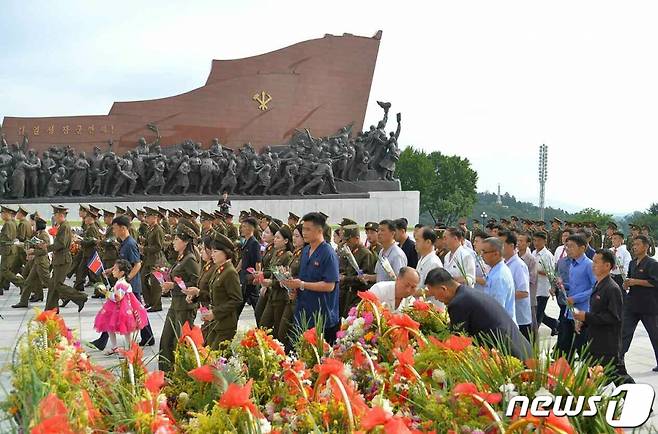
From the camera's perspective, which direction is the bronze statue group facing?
to the viewer's right

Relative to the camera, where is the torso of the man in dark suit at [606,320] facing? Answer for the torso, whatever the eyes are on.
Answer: to the viewer's left

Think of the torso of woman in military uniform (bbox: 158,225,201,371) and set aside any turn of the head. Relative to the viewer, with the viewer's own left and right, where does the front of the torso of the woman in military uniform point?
facing to the left of the viewer

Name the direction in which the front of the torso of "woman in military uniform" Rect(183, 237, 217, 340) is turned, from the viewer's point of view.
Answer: to the viewer's left

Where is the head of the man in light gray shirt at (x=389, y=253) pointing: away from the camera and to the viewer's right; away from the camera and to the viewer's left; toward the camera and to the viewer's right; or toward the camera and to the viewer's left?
toward the camera and to the viewer's left

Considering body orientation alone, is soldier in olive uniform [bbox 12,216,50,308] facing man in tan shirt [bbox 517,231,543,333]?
no

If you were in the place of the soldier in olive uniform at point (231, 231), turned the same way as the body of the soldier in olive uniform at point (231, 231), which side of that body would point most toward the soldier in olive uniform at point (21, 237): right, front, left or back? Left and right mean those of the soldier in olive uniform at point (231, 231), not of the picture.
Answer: front

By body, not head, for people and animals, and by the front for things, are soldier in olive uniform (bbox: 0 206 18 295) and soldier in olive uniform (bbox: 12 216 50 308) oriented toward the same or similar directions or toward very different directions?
same or similar directions

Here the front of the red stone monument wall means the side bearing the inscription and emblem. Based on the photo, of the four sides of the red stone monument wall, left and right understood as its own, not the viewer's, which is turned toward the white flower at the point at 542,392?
front

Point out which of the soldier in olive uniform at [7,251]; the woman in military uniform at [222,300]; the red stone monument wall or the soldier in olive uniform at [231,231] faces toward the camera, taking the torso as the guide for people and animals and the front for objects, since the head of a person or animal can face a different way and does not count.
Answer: the red stone monument wall

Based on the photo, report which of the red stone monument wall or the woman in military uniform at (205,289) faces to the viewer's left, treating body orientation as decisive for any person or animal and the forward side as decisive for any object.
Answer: the woman in military uniform

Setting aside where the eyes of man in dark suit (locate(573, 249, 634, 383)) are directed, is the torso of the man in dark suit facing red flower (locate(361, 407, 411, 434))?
no

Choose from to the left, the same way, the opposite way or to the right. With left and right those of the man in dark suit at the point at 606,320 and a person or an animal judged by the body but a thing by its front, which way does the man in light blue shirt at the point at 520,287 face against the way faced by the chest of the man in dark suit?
the same way

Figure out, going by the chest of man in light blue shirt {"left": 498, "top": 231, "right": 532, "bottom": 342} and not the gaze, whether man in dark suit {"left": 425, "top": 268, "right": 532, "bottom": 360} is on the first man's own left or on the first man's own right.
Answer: on the first man's own left

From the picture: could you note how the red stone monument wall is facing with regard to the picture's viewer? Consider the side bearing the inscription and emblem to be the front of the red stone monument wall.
facing the viewer

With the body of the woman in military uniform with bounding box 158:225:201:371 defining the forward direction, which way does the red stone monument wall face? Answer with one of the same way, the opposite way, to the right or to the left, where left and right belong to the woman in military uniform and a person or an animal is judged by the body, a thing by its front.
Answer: to the left
